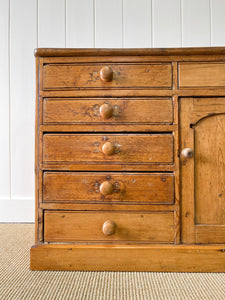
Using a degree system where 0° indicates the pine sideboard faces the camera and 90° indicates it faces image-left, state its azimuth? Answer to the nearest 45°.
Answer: approximately 0°
